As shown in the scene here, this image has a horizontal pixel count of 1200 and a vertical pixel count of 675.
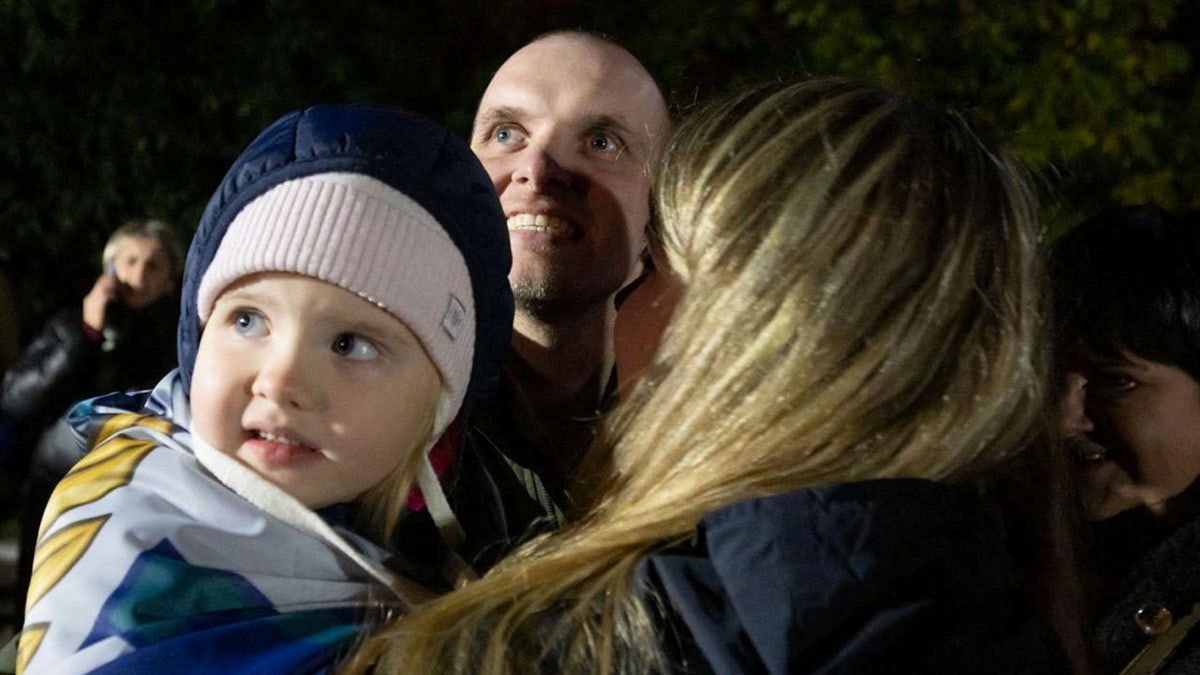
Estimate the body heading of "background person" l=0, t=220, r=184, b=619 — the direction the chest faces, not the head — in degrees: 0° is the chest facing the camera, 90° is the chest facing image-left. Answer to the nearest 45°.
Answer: approximately 315°

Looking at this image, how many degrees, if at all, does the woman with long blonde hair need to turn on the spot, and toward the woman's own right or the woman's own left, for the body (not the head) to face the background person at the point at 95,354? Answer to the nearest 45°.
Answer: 0° — they already face them

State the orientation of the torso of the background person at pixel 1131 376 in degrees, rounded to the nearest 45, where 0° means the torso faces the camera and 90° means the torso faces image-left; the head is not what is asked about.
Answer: approximately 45°

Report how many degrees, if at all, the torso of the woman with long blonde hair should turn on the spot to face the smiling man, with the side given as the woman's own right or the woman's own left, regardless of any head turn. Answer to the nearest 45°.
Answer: approximately 45° to the woman's own right

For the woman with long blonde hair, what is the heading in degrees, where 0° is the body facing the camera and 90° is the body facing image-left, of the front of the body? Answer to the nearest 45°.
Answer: approximately 135°
